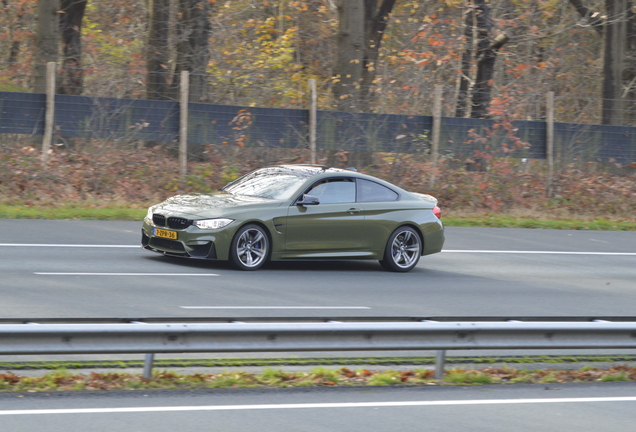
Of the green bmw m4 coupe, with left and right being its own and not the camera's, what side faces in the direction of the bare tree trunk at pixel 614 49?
back

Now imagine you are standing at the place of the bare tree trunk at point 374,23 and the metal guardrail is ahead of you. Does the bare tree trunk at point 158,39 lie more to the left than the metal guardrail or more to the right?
right

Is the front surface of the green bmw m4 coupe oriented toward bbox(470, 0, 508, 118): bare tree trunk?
no

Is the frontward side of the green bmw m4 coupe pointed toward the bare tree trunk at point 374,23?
no

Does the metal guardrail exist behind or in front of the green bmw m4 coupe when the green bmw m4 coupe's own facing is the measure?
in front

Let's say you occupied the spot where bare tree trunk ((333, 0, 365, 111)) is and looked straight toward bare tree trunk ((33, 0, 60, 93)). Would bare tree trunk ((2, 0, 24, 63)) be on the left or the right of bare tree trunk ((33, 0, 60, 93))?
right

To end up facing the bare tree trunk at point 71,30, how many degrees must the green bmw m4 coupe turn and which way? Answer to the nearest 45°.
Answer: approximately 90° to its right

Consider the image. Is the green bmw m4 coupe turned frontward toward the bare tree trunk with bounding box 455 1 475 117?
no

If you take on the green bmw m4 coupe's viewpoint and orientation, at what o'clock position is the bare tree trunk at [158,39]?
The bare tree trunk is roughly at 4 o'clock from the green bmw m4 coupe.
